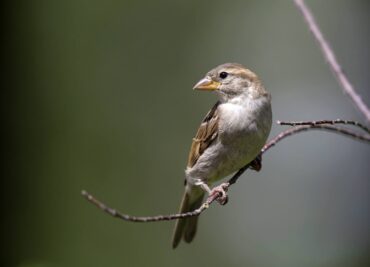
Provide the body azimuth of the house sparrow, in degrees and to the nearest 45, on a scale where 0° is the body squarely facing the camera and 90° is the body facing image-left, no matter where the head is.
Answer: approximately 315°
